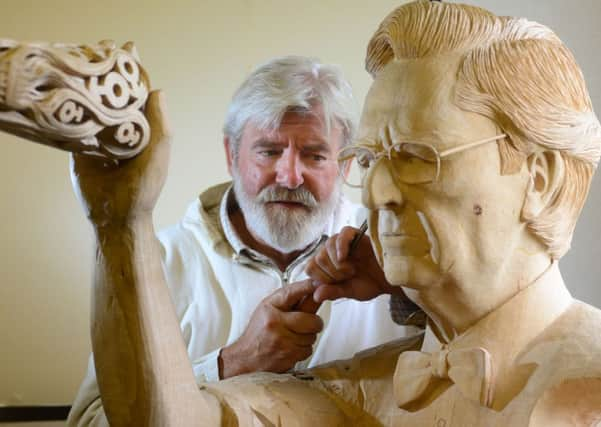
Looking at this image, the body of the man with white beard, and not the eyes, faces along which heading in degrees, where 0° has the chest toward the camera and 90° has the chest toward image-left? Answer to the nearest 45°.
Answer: approximately 0°

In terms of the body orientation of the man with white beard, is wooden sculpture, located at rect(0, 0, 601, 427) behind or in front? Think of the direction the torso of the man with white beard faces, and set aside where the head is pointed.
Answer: in front

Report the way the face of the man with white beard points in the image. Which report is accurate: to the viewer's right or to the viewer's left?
to the viewer's right
